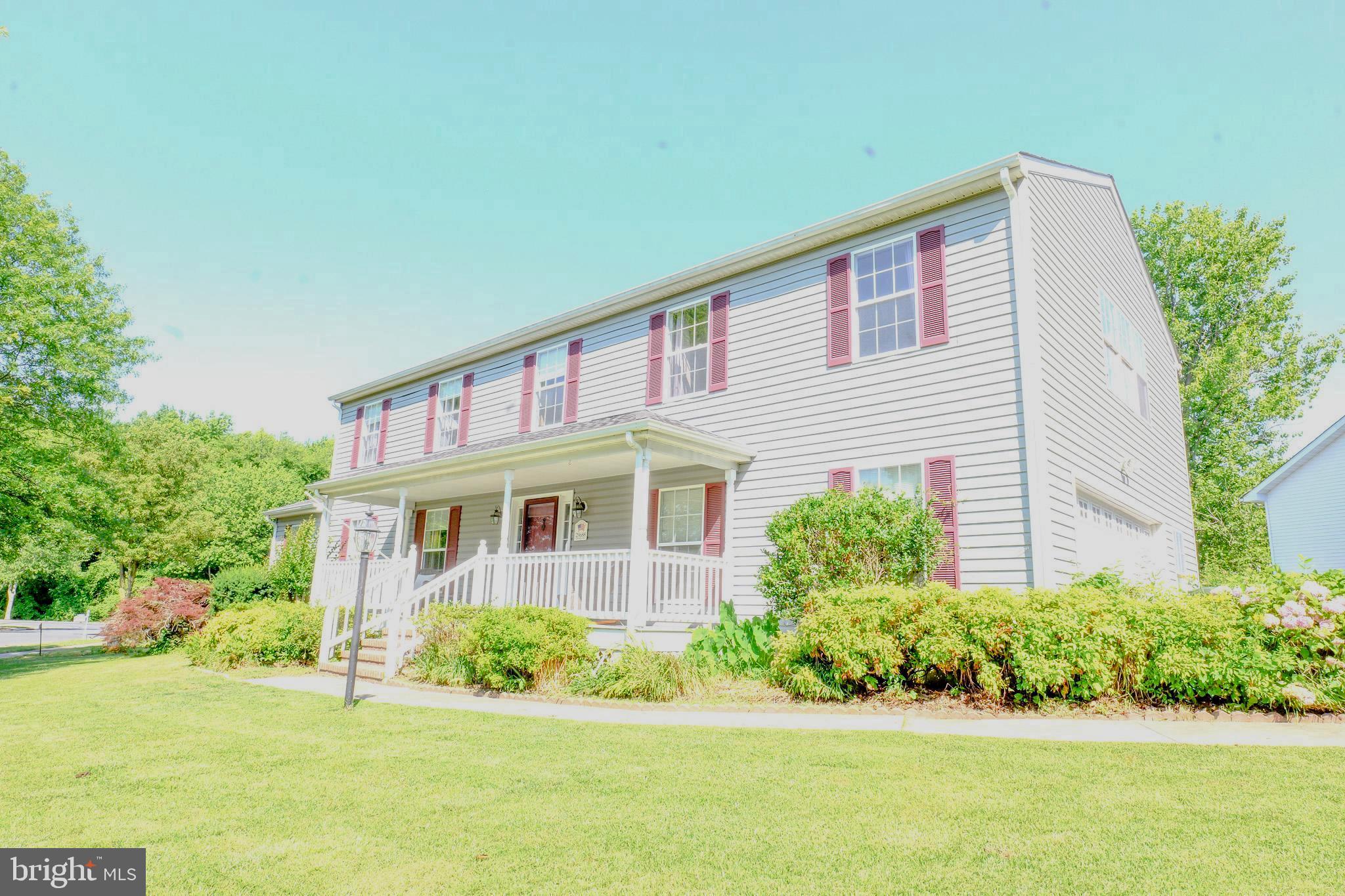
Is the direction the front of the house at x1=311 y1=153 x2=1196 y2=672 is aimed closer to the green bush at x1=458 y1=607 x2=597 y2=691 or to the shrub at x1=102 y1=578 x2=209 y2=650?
the green bush

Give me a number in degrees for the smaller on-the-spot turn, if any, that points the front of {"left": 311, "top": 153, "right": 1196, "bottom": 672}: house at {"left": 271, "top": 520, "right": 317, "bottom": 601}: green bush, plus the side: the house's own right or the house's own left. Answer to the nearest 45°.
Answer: approximately 90° to the house's own right

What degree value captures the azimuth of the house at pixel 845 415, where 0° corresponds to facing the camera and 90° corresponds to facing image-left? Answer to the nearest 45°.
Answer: approximately 45°

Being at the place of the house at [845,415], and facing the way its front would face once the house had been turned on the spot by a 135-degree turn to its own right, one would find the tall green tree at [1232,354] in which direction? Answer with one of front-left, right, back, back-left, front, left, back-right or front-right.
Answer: front-right

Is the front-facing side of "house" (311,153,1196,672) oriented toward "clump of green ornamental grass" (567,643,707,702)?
yes

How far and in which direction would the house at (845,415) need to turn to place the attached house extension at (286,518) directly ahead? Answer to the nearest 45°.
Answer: approximately 90° to its right
